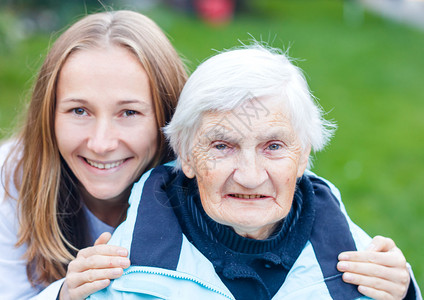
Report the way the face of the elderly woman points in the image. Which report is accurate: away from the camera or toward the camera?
toward the camera

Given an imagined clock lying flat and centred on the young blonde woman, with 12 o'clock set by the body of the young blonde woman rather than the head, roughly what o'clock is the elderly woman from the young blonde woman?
The elderly woman is roughly at 10 o'clock from the young blonde woman.

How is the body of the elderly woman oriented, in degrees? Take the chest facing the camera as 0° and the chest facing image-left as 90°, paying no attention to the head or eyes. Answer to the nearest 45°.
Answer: approximately 0°

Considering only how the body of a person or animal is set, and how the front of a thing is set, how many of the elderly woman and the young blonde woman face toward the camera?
2

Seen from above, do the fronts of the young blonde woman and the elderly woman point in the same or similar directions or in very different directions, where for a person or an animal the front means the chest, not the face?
same or similar directions

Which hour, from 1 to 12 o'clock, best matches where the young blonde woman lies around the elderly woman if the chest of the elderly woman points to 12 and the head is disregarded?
The young blonde woman is roughly at 4 o'clock from the elderly woman.

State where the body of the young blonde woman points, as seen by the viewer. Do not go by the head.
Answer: toward the camera
